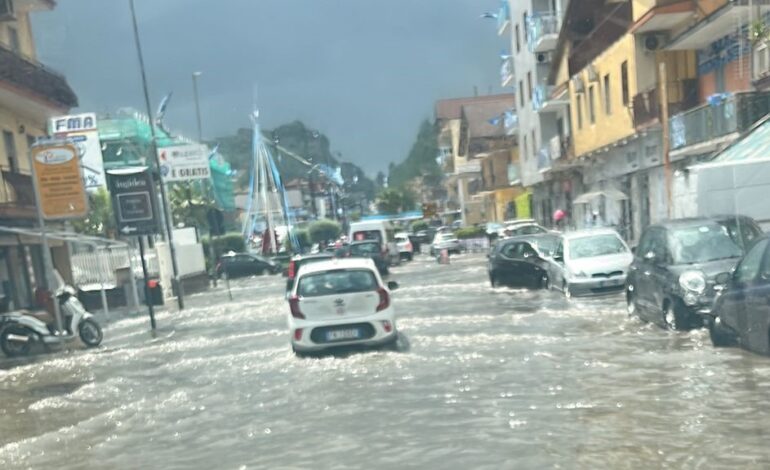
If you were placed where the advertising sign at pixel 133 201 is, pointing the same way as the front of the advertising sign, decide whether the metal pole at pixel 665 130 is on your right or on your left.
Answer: on your left

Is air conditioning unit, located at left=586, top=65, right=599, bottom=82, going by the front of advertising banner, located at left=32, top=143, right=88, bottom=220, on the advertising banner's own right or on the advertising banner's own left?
on the advertising banner's own left

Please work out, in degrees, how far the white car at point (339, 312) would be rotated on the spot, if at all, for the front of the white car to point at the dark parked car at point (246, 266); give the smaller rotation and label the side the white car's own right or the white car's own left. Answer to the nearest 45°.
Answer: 0° — it already faces it

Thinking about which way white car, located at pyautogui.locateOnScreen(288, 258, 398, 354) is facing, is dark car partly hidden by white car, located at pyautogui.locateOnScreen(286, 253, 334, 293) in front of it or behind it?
in front
